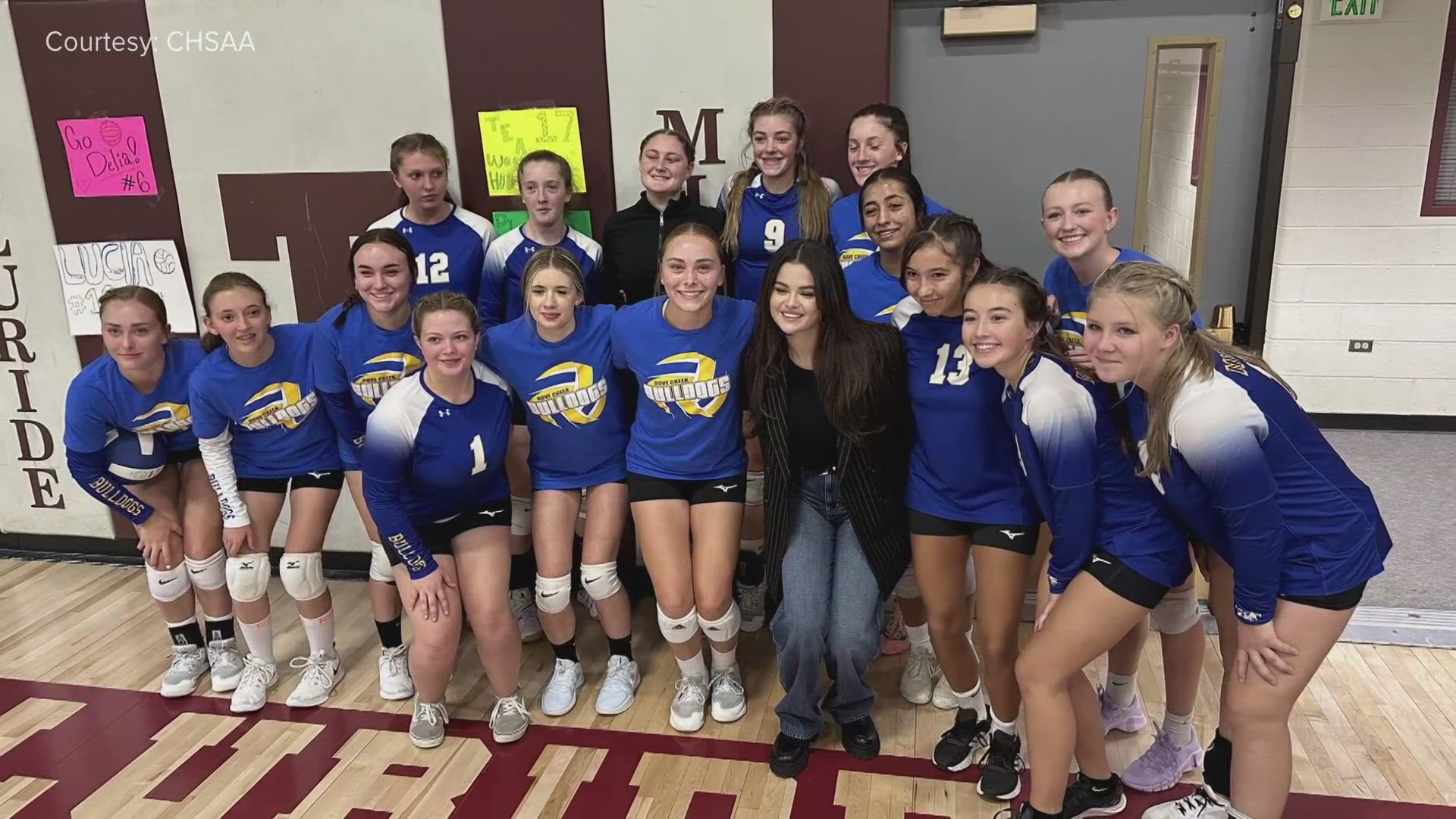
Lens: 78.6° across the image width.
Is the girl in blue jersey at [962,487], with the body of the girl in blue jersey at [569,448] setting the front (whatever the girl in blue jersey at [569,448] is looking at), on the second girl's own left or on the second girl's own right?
on the second girl's own left

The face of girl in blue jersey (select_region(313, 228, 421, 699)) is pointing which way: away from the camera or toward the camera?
toward the camera

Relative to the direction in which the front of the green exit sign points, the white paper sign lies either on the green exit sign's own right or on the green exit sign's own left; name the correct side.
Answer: on the green exit sign's own right

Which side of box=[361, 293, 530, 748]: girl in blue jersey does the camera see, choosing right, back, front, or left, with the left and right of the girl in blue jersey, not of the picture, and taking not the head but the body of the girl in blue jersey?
front

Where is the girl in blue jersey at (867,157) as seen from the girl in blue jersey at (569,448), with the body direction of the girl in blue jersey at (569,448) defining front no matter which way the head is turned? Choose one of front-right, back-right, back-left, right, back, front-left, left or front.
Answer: left

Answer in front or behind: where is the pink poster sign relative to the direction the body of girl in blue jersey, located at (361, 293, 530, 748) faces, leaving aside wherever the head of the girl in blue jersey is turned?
behind

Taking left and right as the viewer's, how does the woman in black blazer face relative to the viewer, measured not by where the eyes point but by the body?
facing the viewer

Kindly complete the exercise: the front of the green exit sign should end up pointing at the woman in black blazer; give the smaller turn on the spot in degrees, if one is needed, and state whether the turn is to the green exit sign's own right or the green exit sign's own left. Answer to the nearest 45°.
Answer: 0° — it already faces them

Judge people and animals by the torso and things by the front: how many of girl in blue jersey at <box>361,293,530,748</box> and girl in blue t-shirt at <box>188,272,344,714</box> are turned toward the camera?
2

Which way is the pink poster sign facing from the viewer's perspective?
toward the camera

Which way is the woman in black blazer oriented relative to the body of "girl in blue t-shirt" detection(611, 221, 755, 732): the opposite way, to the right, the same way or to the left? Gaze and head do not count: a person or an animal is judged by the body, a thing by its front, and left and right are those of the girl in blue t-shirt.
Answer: the same way

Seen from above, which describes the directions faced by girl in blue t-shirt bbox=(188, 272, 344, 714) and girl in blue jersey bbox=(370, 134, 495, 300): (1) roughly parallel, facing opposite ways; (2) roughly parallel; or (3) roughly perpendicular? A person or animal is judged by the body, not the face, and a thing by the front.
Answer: roughly parallel

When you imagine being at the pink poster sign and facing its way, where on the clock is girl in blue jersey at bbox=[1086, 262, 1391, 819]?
The girl in blue jersey is roughly at 11 o'clock from the pink poster sign.

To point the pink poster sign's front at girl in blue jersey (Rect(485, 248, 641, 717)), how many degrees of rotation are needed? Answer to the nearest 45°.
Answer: approximately 45° to its left

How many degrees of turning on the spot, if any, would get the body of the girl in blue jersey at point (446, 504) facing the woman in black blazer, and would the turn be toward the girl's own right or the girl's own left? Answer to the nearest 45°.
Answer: approximately 45° to the girl's own left

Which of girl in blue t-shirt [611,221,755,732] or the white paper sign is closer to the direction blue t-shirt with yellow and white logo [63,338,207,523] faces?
the girl in blue t-shirt

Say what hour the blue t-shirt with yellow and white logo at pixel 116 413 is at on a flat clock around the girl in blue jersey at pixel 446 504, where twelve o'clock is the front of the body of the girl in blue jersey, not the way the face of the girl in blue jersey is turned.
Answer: The blue t-shirt with yellow and white logo is roughly at 4 o'clock from the girl in blue jersey.

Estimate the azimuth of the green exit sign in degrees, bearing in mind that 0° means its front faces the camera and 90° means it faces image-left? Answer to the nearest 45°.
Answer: approximately 0°
